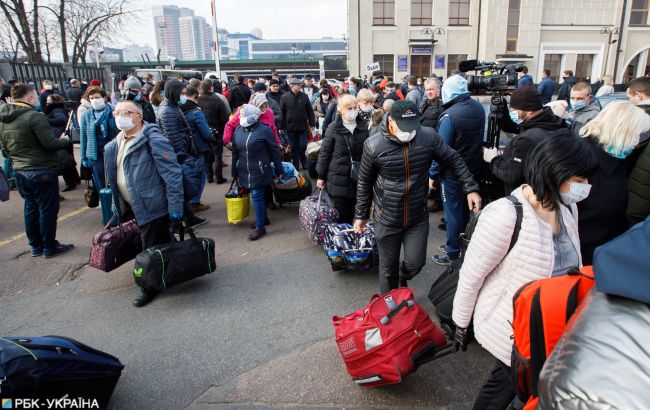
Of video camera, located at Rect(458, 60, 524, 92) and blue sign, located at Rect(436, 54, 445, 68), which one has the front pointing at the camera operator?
the blue sign

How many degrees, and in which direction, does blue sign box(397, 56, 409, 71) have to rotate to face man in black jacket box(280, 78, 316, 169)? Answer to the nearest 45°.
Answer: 0° — it already faces them

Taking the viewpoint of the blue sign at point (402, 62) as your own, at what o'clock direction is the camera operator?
The camera operator is roughly at 12 o'clock from the blue sign.

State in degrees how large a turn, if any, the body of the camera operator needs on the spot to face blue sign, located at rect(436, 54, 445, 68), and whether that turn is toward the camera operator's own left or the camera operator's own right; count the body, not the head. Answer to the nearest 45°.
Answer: approximately 90° to the camera operator's own right

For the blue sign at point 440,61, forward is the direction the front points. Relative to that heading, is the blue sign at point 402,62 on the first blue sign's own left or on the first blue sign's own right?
on the first blue sign's own right

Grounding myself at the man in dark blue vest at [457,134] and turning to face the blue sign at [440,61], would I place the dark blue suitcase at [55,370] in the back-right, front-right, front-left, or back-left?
back-left

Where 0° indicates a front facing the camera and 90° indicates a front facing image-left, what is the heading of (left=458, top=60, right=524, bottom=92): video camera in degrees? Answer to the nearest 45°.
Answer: approximately 90°

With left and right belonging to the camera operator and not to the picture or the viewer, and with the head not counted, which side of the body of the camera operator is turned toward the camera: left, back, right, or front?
left

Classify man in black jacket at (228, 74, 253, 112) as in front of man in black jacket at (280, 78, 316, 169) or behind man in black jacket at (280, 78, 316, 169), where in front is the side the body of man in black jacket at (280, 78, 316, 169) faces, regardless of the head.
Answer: behind

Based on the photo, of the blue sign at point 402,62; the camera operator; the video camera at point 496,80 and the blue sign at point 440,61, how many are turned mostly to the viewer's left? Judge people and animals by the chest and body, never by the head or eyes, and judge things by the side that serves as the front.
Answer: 2
